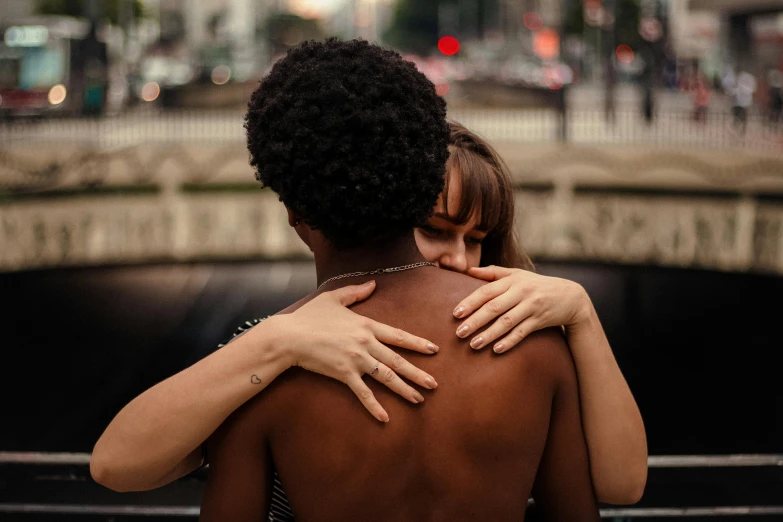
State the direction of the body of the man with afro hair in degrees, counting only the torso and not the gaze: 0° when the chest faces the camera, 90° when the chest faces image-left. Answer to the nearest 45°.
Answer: approximately 180°

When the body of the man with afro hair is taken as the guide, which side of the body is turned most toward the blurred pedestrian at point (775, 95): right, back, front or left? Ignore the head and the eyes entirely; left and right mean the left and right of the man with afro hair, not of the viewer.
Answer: front

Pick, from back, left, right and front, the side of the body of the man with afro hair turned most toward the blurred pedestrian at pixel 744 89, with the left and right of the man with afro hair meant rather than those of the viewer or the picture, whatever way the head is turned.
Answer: front

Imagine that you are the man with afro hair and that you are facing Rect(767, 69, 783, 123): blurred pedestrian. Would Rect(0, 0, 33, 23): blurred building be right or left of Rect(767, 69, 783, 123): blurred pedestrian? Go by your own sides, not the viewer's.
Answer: left

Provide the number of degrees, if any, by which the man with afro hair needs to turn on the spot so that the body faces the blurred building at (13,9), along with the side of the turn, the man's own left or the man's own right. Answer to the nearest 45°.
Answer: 0° — they already face it

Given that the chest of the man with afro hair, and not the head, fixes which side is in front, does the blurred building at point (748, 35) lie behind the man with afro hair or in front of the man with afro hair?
in front
